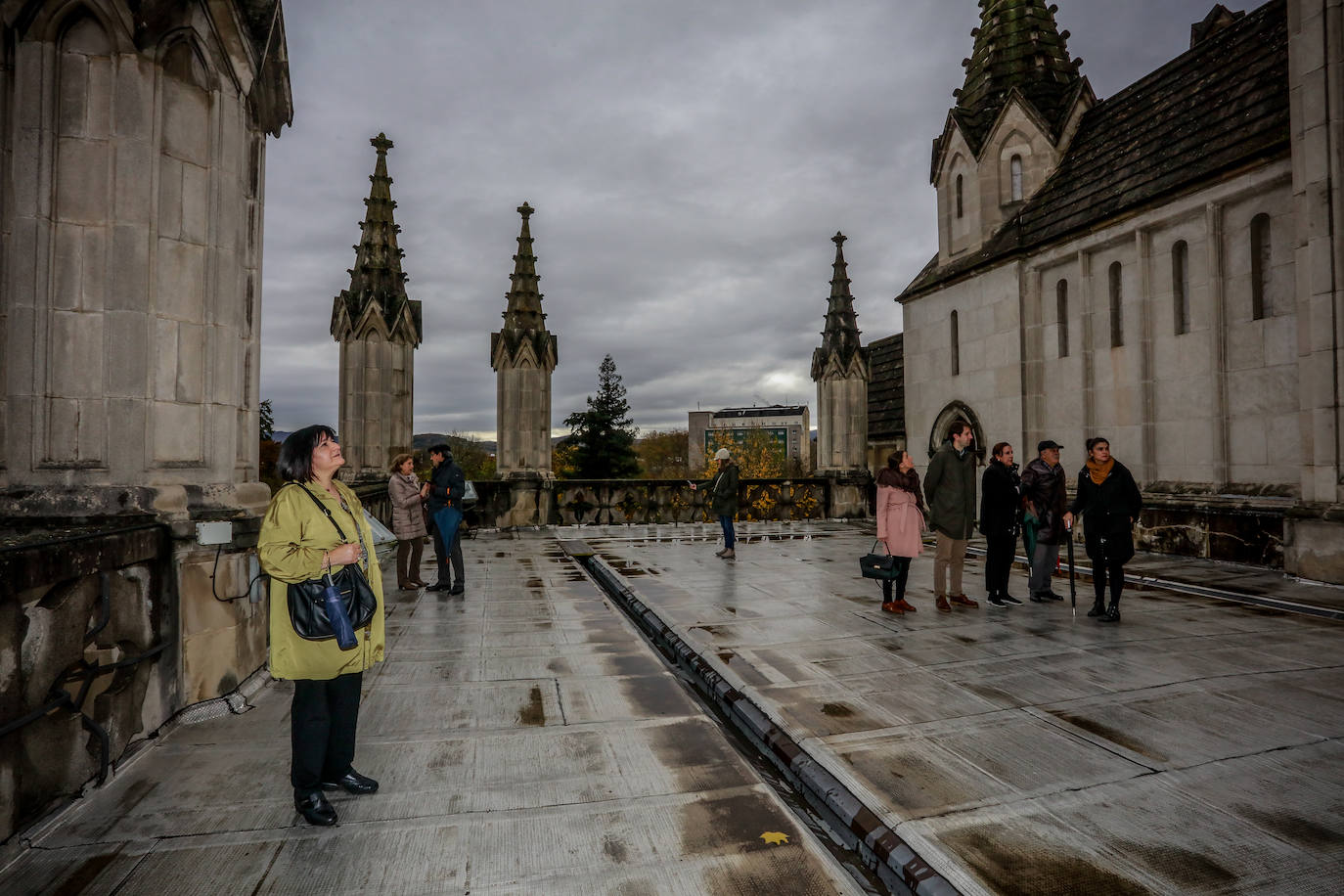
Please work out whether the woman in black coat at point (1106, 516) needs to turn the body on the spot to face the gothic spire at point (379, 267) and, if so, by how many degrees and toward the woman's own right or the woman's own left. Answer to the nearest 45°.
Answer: approximately 90° to the woman's own right

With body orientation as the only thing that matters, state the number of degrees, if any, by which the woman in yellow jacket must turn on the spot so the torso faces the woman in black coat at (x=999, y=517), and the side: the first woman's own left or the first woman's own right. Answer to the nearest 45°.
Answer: approximately 45° to the first woman's own left

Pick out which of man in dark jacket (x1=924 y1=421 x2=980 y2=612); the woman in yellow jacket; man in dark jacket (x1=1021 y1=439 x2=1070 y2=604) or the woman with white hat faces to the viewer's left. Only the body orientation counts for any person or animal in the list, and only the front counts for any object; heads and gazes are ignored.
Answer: the woman with white hat

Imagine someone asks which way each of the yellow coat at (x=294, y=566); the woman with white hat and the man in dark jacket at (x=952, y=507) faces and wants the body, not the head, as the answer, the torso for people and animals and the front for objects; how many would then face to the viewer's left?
1

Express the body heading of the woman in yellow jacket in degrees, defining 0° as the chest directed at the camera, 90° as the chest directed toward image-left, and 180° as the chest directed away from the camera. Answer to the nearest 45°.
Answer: approximately 315°

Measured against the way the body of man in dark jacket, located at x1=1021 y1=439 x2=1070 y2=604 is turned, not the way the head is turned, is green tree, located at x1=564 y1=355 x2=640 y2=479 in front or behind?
behind

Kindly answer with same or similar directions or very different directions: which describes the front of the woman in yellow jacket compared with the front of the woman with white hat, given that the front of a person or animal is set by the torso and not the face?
very different directions

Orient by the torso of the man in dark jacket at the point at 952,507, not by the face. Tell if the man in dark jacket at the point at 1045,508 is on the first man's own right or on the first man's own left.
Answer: on the first man's own left

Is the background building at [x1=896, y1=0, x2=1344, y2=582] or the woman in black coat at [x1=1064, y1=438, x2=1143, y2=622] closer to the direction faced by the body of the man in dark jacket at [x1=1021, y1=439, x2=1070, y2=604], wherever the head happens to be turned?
the woman in black coat

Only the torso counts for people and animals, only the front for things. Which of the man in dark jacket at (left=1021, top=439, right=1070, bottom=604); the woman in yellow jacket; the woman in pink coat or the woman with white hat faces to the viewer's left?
the woman with white hat

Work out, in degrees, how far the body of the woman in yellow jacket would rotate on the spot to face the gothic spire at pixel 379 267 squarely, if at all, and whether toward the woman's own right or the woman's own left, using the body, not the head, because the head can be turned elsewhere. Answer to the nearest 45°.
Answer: approximately 135° to the woman's own left

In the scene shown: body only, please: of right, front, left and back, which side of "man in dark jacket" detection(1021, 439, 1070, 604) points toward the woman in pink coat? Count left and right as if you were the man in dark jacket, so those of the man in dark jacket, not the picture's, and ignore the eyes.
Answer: right

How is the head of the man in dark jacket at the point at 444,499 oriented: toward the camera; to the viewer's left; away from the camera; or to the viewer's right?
to the viewer's left
